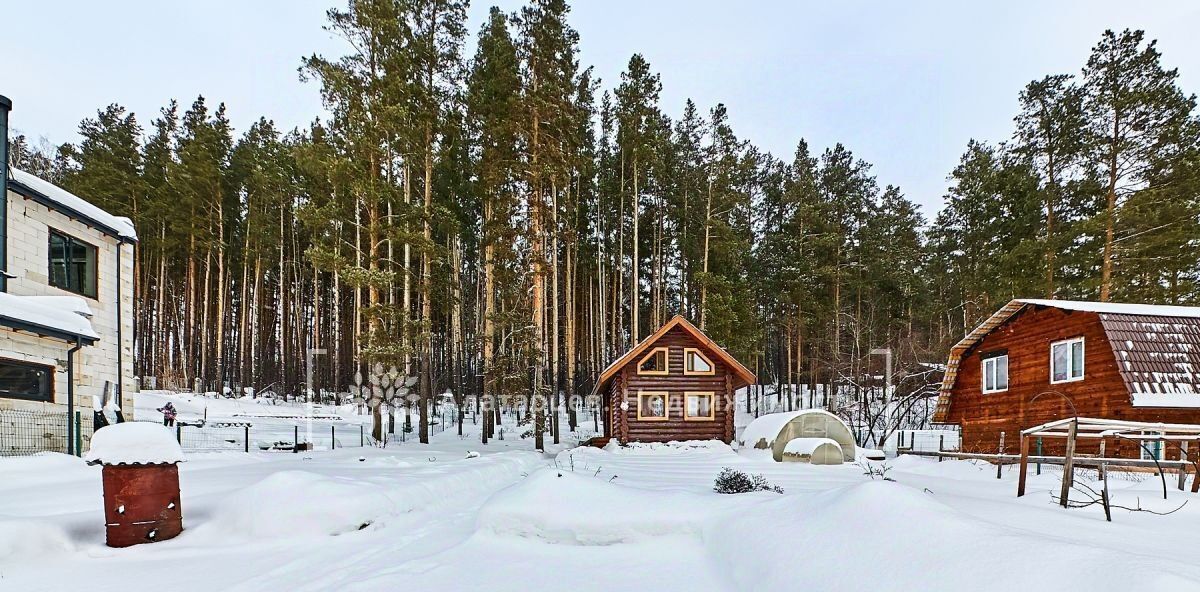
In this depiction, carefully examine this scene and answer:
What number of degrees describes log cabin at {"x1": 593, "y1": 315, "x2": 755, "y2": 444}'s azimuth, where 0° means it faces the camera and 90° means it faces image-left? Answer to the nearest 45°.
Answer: approximately 0°

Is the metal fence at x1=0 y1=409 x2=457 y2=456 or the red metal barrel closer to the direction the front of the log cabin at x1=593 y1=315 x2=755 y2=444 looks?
the red metal barrel

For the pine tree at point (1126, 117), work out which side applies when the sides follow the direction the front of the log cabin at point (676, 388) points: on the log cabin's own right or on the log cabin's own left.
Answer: on the log cabin's own left

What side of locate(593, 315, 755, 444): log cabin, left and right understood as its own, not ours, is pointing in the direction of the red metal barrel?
front

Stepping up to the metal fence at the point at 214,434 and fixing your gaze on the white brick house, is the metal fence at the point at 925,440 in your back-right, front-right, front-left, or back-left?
back-left
